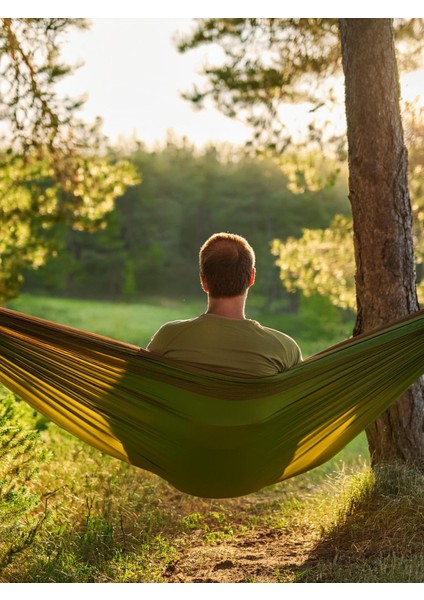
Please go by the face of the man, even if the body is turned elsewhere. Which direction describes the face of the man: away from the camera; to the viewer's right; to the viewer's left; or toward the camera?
away from the camera

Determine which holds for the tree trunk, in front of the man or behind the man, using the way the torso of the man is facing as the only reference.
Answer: in front

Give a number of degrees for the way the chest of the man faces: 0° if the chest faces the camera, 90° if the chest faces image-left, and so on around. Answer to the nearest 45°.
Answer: approximately 180°
